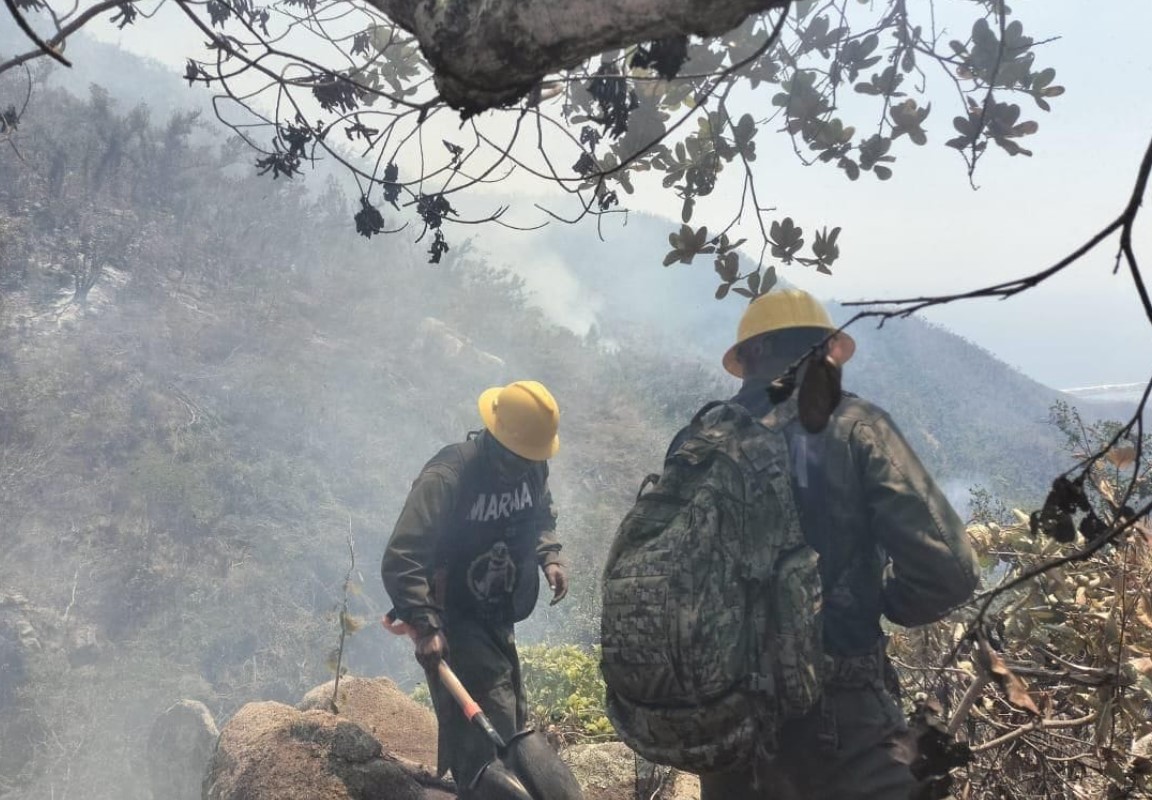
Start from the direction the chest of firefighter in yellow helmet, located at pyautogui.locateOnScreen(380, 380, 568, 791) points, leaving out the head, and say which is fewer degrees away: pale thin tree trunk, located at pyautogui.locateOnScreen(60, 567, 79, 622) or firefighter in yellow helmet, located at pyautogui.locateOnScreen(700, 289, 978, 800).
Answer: the firefighter in yellow helmet

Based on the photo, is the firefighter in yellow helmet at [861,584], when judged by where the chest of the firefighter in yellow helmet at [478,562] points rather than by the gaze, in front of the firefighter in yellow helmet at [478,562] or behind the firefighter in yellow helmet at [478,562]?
in front

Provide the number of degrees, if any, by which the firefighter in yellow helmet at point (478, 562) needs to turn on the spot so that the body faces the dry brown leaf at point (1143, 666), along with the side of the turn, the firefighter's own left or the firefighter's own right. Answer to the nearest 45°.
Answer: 0° — they already face it

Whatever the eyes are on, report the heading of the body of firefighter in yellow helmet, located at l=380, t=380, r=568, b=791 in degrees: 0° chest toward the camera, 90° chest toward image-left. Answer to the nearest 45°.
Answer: approximately 315°

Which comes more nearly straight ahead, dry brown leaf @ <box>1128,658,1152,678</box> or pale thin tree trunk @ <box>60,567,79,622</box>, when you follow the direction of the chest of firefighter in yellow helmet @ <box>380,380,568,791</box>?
the dry brown leaf

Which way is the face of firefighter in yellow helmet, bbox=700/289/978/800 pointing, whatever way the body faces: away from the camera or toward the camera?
away from the camera

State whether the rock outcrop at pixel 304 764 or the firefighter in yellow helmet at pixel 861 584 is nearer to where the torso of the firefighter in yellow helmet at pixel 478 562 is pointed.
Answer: the firefighter in yellow helmet
